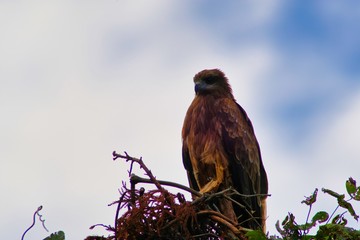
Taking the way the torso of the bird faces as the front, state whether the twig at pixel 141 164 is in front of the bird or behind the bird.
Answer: in front
